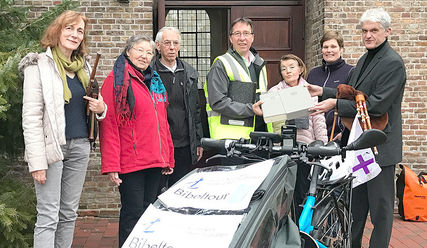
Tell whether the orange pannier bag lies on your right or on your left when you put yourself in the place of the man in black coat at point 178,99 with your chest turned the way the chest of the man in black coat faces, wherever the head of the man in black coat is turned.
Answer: on your left

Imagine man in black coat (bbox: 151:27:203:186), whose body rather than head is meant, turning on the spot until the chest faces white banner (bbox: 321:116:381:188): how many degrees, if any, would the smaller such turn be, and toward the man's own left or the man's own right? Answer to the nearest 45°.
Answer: approximately 45° to the man's own left

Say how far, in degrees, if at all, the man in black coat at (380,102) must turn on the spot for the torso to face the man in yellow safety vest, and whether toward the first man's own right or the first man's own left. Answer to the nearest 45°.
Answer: approximately 45° to the first man's own right

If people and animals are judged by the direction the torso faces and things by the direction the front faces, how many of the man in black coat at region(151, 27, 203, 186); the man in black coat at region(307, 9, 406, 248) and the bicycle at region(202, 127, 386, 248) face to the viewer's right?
0

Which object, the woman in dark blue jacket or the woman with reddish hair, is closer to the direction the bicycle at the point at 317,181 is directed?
the woman with reddish hair

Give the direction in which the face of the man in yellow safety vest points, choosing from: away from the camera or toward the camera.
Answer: toward the camera

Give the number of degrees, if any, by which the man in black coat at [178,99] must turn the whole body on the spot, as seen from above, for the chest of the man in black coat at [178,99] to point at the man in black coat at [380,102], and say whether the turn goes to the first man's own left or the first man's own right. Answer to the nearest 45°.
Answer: approximately 45° to the first man's own left

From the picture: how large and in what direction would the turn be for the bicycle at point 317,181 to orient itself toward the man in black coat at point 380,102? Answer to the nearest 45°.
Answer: approximately 180°

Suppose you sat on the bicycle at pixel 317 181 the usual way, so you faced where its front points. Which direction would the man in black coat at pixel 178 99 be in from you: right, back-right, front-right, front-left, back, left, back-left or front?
right

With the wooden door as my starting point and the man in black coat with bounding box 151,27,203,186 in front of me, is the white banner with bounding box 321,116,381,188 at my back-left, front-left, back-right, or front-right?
front-left

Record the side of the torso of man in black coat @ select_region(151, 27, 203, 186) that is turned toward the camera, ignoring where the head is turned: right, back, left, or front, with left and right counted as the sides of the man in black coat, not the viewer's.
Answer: front

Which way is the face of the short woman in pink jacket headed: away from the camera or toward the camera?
toward the camera
